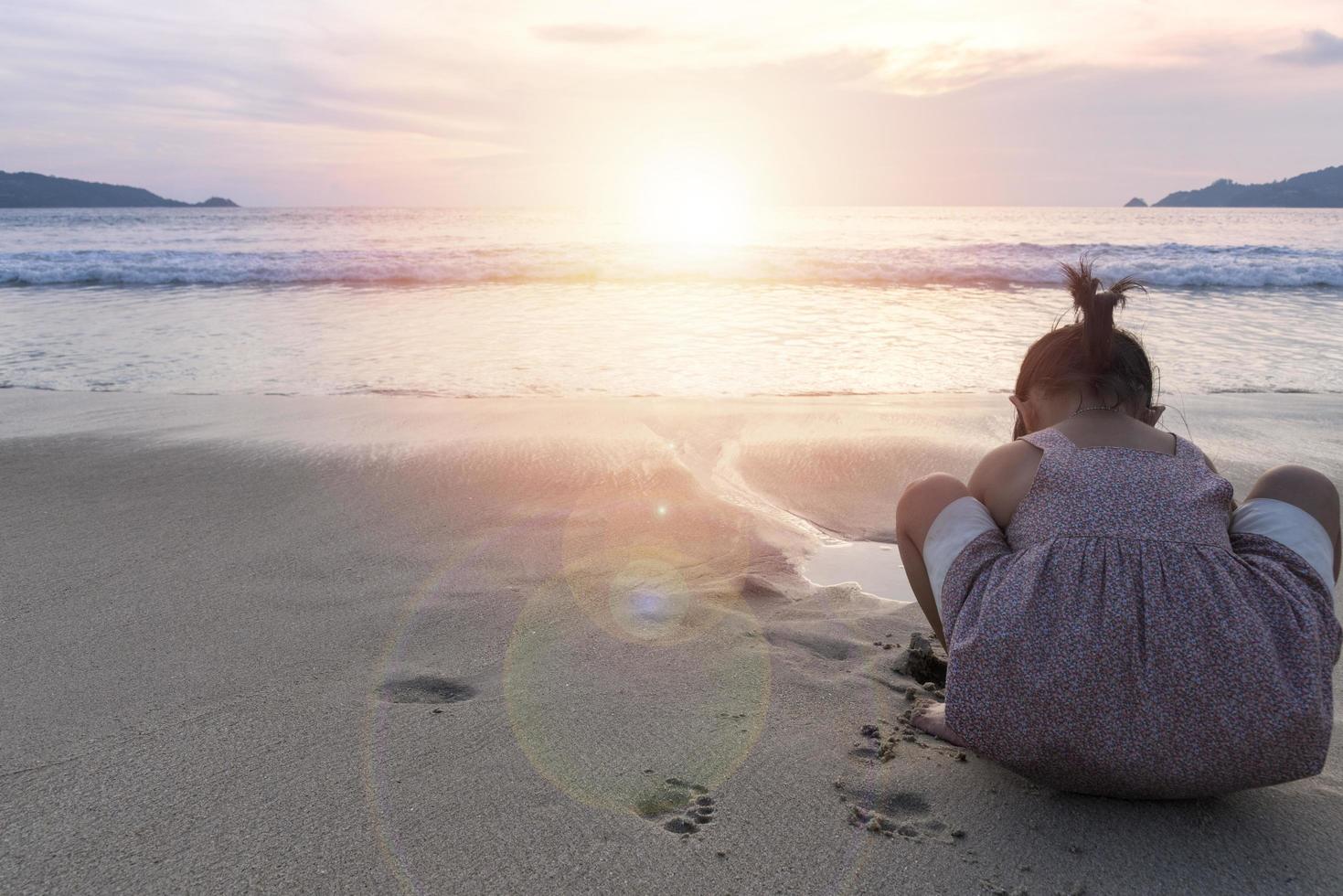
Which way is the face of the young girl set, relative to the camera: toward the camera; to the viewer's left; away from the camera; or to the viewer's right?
away from the camera

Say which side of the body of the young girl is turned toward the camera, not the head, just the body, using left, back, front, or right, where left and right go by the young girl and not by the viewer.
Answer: back

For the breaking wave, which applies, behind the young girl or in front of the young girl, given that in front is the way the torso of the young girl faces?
in front
